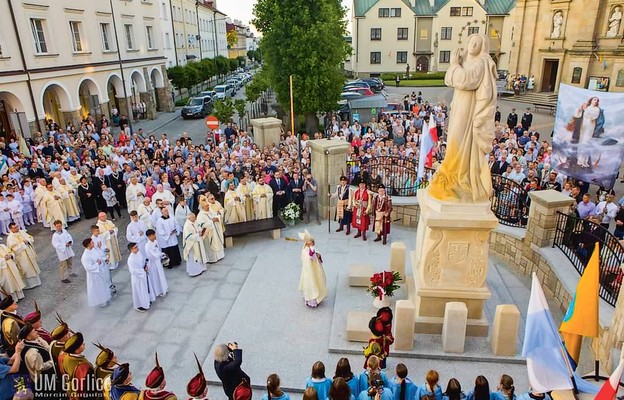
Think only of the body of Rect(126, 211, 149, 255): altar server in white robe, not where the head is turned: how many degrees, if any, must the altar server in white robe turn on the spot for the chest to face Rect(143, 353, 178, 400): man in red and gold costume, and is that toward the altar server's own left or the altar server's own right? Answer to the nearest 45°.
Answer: approximately 45° to the altar server's own right

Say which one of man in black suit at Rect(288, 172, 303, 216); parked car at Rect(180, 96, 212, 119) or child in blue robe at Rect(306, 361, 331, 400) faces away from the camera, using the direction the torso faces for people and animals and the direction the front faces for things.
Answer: the child in blue robe

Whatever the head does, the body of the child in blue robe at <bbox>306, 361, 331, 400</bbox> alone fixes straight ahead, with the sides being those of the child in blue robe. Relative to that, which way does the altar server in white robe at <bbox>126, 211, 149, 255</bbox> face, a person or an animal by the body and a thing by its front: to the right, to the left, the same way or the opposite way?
to the right

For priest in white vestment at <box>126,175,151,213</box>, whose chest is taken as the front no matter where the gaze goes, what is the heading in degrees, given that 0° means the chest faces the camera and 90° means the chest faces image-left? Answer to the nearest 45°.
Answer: approximately 315°

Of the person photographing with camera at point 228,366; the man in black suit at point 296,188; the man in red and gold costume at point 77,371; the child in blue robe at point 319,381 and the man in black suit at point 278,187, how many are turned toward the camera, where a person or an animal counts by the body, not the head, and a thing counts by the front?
2

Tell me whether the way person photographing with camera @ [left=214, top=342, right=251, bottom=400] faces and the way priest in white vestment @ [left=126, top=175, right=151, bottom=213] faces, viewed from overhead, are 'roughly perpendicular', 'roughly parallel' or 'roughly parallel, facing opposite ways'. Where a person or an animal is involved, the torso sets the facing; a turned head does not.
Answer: roughly perpendicular

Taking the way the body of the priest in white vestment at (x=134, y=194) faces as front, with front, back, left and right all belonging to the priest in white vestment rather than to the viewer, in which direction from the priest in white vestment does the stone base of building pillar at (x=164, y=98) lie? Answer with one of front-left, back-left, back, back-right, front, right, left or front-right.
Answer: back-left

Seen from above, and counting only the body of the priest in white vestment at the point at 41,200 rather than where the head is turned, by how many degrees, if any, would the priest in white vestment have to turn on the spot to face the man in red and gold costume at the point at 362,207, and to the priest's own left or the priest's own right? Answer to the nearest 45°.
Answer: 0° — they already face them

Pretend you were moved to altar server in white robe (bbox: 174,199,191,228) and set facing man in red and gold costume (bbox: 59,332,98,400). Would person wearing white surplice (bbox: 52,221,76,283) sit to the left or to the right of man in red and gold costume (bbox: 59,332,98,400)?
right
